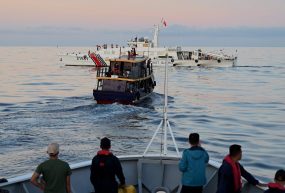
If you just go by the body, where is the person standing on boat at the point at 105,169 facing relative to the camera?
away from the camera

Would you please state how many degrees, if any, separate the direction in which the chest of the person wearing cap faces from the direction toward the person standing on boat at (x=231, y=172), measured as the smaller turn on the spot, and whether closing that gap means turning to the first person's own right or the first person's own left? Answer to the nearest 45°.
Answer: approximately 90° to the first person's own right

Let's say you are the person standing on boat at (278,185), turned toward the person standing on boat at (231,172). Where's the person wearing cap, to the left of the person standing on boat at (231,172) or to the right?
left

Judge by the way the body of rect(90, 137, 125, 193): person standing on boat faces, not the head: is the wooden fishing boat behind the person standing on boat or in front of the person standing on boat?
in front

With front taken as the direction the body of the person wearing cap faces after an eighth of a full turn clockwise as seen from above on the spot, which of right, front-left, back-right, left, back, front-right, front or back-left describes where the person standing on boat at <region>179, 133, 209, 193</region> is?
front-right

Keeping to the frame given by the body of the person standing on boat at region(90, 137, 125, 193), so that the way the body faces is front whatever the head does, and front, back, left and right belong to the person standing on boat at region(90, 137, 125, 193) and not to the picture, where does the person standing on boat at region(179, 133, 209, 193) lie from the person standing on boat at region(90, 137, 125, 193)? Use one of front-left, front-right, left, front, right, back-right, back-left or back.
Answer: right

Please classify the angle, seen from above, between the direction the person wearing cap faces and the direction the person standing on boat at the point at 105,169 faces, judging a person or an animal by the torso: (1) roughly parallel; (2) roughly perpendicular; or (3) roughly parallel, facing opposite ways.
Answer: roughly parallel

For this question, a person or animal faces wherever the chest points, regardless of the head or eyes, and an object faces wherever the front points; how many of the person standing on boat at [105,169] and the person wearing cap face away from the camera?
2

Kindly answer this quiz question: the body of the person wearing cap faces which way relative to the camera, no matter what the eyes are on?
away from the camera
